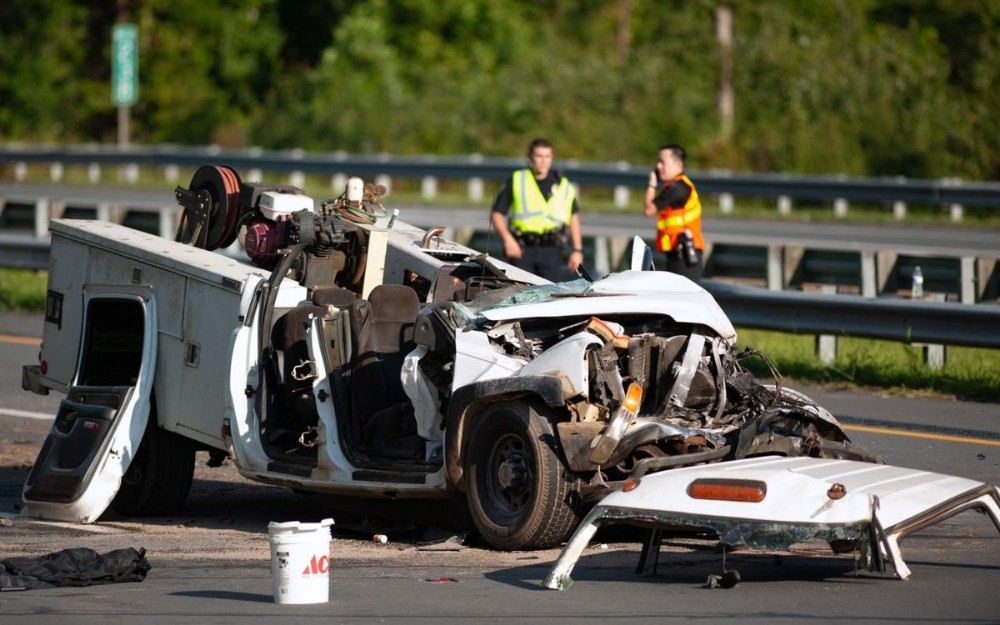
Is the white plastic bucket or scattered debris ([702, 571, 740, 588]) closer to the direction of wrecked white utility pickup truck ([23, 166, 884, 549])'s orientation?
the scattered debris

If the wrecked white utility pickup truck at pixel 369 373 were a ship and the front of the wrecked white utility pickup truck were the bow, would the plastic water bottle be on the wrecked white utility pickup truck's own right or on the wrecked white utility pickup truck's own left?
on the wrecked white utility pickup truck's own left

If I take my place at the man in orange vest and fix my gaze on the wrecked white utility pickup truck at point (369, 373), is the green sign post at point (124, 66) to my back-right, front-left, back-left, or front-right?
back-right

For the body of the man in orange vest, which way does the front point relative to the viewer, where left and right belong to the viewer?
facing to the left of the viewer

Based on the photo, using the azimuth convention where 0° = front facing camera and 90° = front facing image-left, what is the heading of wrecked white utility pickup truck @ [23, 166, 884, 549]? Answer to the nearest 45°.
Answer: approximately 315°

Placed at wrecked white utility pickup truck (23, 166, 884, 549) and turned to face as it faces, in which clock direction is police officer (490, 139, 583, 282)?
The police officer is roughly at 8 o'clock from the wrecked white utility pickup truck.

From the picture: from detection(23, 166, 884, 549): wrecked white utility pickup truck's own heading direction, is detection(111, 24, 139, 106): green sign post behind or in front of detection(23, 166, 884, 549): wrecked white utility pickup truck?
behind
